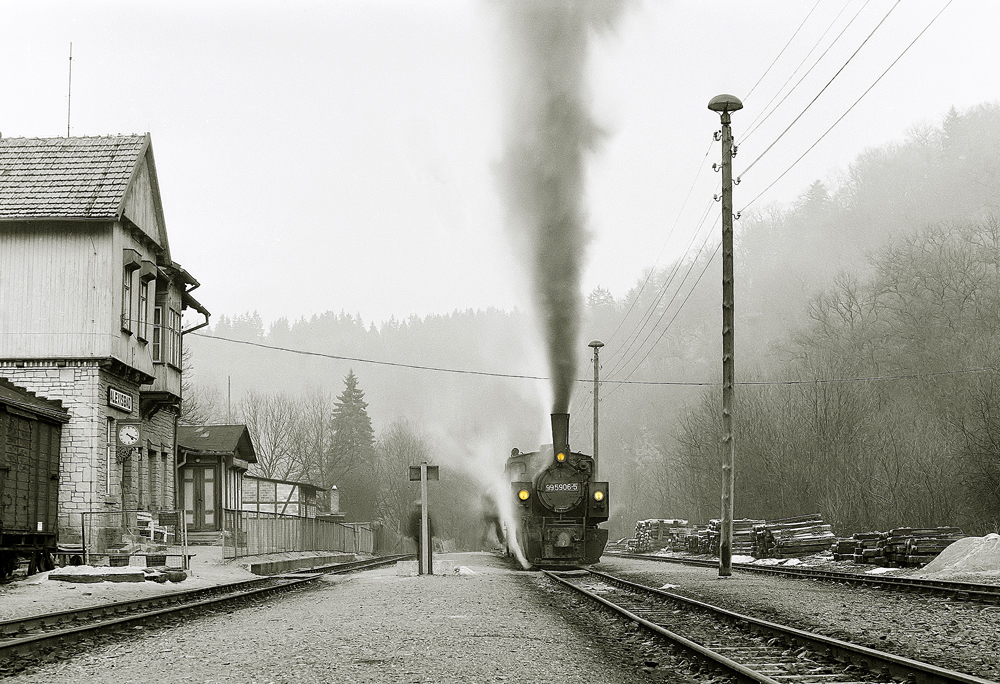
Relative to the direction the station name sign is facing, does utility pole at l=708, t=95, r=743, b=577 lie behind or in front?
in front

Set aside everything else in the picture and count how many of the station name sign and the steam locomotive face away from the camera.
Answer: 0

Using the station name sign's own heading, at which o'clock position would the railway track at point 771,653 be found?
The railway track is roughly at 1 o'clock from the station name sign.

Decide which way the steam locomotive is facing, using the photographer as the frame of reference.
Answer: facing the viewer

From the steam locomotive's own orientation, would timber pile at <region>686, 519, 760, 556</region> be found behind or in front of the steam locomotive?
behind

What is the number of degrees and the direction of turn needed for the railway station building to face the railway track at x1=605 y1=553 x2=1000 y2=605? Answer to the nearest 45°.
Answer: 0° — it already faces it

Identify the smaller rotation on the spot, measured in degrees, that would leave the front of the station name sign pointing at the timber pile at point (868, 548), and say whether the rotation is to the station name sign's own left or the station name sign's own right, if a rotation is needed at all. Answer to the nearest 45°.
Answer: approximately 45° to the station name sign's own left
